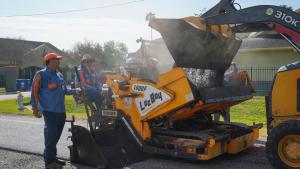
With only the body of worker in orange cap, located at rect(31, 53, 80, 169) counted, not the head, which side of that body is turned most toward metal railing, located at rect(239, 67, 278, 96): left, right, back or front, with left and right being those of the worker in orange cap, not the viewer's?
left

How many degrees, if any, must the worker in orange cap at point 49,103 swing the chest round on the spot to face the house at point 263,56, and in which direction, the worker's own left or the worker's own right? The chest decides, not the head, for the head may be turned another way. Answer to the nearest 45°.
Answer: approximately 90° to the worker's own left

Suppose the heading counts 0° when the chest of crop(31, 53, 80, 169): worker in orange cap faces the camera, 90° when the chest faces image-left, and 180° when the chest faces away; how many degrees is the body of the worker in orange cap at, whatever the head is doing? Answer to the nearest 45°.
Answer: approximately 315°
